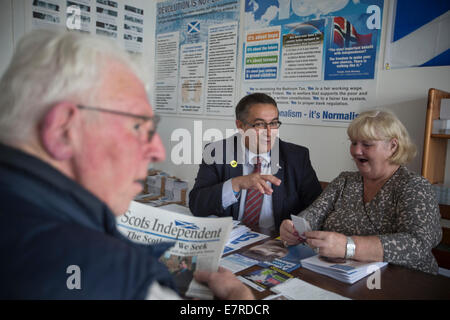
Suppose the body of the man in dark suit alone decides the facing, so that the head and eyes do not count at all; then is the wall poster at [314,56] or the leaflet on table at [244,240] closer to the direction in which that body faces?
the leaflet on table

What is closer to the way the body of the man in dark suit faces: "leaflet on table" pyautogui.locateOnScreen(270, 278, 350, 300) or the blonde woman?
the leaflet on table

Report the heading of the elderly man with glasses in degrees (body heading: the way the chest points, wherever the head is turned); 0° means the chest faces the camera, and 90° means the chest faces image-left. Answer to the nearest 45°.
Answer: approximately 270°

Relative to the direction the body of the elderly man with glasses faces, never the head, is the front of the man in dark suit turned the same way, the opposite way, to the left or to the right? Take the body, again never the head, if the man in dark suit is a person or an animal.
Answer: to the right

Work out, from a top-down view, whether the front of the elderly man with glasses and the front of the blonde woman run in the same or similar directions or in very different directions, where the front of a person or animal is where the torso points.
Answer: very different directions

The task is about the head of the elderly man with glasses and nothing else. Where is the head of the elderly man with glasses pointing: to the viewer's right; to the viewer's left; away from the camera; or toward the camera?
to the viewer's right
